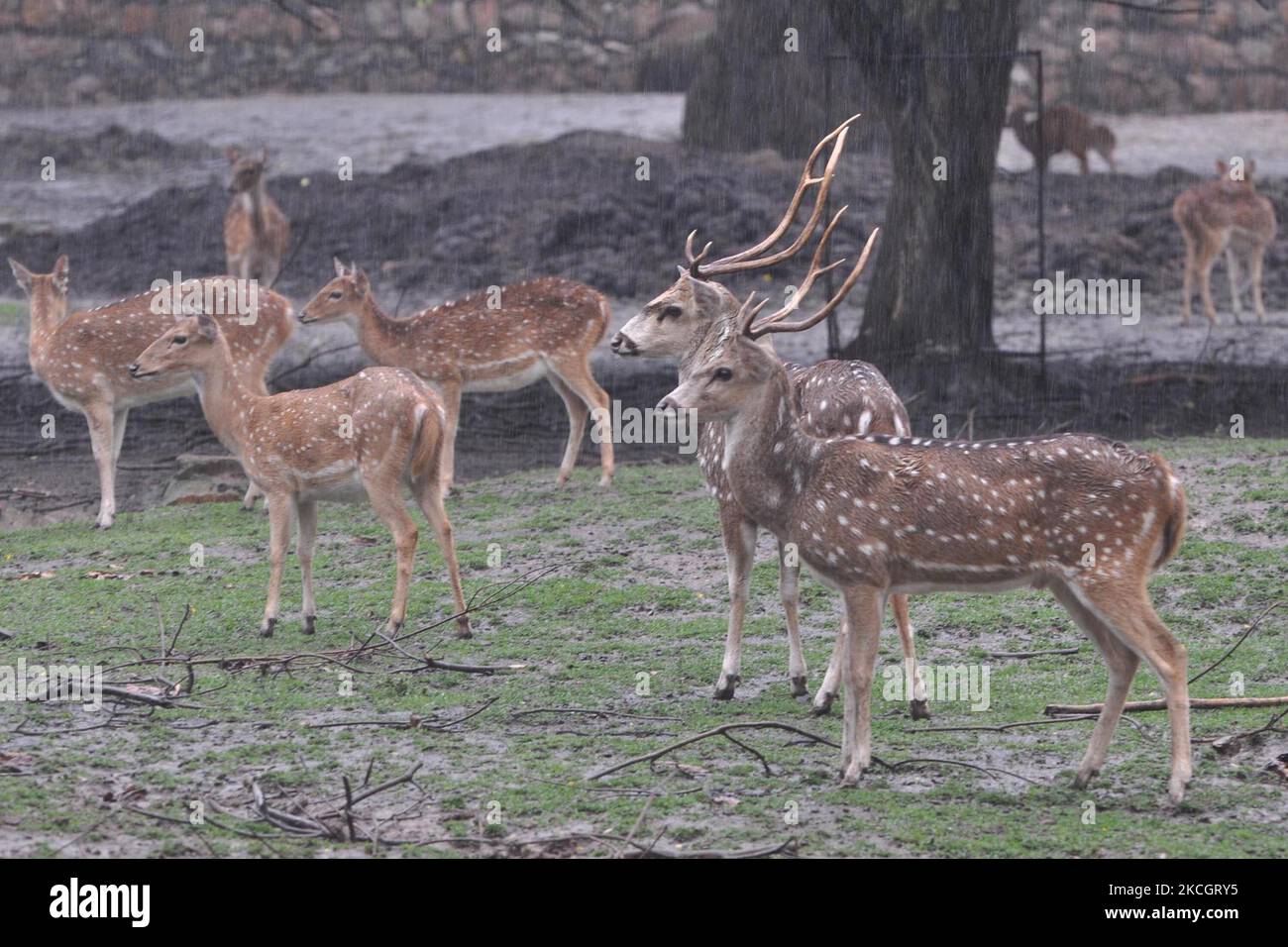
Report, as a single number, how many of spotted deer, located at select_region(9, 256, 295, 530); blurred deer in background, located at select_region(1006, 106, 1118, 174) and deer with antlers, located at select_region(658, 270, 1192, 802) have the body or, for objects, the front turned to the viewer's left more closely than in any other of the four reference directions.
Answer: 3

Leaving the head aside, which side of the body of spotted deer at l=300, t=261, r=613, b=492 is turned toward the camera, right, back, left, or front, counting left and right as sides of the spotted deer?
left

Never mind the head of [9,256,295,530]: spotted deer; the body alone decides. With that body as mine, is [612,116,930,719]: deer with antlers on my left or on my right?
on my left

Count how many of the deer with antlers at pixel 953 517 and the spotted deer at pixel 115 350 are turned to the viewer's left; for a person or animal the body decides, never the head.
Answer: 2

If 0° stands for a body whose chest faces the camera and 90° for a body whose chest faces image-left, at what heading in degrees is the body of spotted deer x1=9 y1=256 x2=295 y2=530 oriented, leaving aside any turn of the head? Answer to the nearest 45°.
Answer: approximately 90°

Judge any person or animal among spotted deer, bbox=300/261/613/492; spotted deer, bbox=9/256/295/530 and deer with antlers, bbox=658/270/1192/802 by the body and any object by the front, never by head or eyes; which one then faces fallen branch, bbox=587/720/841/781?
the deer with antlers

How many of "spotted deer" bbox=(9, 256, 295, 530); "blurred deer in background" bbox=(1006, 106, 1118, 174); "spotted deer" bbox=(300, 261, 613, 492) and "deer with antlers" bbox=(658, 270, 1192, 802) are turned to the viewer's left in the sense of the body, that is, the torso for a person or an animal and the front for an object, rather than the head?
4

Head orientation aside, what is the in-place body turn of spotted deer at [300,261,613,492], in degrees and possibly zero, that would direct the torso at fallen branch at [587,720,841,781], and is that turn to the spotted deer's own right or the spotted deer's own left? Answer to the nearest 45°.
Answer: approximately 90° to the spotted deer's own left

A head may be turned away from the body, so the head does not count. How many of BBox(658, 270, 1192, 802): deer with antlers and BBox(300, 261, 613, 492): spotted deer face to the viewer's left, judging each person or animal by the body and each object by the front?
2

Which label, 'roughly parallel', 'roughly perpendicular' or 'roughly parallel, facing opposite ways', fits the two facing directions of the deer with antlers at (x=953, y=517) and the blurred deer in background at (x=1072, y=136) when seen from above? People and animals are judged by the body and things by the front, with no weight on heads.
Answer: roughly parallel

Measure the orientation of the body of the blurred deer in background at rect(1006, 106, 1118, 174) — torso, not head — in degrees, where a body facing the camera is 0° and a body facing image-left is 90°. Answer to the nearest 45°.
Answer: approximately 90°

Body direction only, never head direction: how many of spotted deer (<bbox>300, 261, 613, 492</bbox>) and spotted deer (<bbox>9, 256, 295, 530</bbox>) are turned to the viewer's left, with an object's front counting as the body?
2
